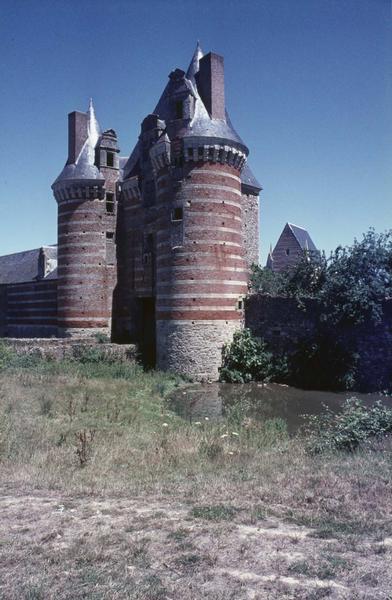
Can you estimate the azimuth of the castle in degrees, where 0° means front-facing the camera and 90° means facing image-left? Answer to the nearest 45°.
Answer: approximately 45°

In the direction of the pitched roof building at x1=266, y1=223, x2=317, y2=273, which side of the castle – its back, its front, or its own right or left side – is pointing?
back

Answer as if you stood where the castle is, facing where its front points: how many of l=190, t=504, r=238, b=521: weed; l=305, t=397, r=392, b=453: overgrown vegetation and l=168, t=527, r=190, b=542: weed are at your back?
0

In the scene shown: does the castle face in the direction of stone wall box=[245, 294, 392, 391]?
no

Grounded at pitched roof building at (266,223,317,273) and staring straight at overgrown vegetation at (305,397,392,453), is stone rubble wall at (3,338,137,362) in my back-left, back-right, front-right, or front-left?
front-right

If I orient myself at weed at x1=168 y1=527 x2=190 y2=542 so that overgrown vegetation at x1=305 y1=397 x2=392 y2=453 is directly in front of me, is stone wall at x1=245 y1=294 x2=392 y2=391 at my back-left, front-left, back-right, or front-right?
front-left

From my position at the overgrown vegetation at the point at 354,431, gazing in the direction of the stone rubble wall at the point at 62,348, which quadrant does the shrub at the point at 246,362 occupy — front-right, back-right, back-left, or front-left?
front-right

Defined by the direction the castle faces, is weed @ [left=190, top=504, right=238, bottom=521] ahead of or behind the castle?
ahead

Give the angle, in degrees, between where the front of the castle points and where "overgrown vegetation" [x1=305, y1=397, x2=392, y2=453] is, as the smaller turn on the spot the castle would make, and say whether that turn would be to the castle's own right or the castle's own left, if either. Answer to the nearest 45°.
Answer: approximately 45° to the castle's own left

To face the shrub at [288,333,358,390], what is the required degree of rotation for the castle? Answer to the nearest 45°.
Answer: approximately 90° to its left

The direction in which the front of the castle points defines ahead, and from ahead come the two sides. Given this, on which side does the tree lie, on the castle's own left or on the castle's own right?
on the castle's own left
